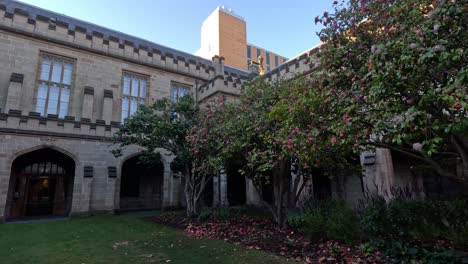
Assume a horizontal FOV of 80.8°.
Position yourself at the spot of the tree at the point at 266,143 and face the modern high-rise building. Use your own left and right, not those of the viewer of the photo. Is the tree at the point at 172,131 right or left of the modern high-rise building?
left

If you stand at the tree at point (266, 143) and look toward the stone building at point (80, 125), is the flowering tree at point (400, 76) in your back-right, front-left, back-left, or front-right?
back-left
